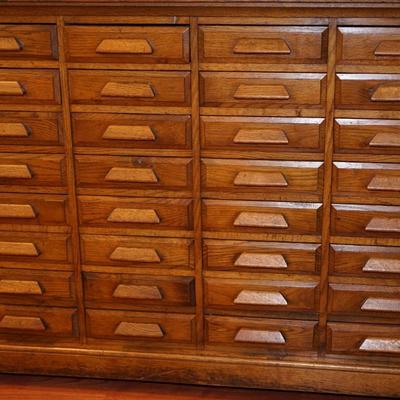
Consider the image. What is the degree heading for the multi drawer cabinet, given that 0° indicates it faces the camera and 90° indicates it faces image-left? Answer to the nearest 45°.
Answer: approximately 0°
